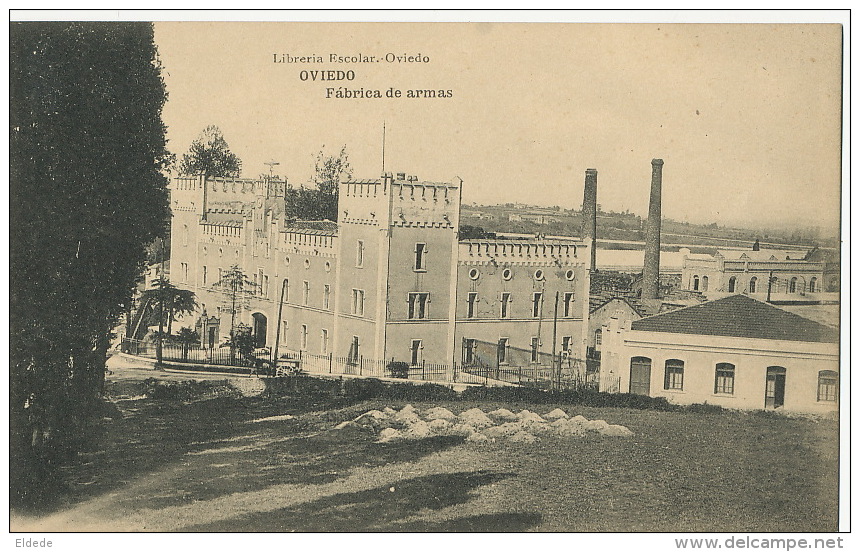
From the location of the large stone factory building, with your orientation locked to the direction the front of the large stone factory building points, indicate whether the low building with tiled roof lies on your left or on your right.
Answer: on your left

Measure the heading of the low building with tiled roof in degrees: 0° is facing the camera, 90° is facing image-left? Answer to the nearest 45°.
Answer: approximately 0°

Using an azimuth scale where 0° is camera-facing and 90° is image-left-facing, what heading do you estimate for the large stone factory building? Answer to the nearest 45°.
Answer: approximately 45°

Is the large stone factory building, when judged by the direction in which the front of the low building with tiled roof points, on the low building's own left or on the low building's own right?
on the low building's own right

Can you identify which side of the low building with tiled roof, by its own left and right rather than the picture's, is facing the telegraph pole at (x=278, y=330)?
right

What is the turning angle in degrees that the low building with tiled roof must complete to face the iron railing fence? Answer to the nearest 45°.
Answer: approximately 90° to its right

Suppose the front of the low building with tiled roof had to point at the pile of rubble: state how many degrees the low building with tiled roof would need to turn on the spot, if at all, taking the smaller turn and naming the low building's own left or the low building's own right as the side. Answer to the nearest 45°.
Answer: approximately 90° to the low building's own right

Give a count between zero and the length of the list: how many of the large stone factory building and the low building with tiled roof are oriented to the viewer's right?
0
